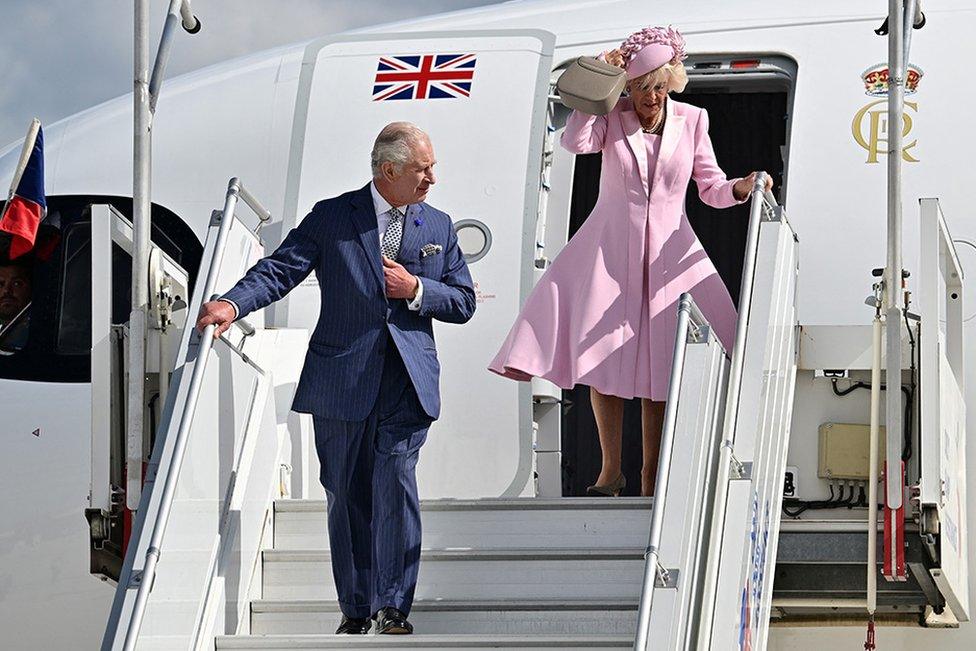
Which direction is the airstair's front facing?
toward the camera

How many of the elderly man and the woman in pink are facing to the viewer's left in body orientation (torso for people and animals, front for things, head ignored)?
0

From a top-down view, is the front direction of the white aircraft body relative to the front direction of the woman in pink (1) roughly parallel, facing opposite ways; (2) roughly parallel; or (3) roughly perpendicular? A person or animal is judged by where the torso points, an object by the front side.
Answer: roughly perpendicular

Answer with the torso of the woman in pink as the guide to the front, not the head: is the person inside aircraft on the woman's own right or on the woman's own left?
on the woman's own right

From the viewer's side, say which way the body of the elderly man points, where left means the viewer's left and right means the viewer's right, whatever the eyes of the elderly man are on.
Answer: facing the viewer

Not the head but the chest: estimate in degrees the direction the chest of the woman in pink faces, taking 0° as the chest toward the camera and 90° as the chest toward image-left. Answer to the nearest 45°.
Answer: approximately 0°

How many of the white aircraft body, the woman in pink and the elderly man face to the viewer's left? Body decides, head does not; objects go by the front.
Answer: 1

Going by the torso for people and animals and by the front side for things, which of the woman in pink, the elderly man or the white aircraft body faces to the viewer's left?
the white aircraft body

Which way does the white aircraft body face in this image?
to the viewer's left

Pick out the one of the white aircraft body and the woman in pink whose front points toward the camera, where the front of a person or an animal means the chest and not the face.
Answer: the woman in pink

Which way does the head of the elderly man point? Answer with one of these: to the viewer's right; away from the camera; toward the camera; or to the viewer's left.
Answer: to the viewer's right

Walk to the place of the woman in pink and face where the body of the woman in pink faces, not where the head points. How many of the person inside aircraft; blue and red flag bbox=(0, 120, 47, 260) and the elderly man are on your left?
0
